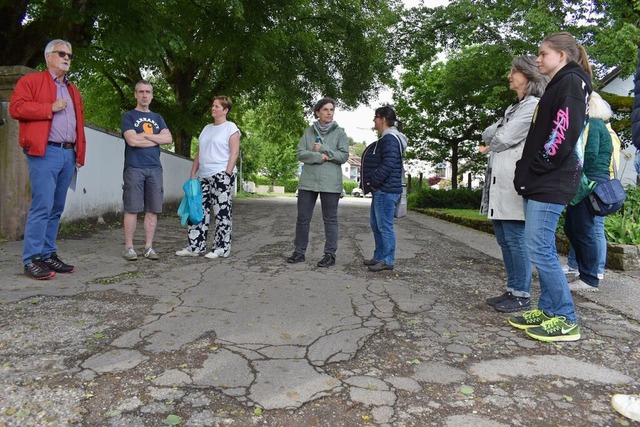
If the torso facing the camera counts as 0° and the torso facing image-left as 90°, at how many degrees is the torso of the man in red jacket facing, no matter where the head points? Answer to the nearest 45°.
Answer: approximately 315°

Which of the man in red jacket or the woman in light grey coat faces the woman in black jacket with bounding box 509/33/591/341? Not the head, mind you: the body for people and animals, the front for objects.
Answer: the man in red jacket

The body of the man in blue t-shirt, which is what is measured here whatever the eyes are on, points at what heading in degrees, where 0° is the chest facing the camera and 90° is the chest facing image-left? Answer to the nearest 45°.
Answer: approximately 0°

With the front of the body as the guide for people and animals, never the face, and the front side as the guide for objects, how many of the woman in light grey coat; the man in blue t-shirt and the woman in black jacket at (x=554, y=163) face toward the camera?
1

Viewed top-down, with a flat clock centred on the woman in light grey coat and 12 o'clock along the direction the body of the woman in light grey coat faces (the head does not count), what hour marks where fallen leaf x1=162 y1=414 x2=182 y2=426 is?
The fallen leaf is roughly at 10 o'clock from the woman in light grey coat.

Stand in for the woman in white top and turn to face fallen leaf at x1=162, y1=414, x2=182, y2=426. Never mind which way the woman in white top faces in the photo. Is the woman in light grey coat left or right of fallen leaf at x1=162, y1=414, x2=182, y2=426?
left

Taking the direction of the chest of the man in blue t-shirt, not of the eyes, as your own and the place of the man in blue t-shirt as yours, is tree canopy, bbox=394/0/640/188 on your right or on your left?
on your left

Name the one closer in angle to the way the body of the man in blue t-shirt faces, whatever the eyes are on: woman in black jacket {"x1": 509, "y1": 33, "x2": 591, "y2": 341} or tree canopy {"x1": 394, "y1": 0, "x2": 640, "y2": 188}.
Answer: the woman in black jacket

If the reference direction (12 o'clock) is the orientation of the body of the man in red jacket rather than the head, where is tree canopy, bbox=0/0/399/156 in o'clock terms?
The tree canopy is roughly at 8 o'clock from the man in red jacket.

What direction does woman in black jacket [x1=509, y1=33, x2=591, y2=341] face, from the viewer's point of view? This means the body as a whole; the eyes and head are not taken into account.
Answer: to the viewer's left

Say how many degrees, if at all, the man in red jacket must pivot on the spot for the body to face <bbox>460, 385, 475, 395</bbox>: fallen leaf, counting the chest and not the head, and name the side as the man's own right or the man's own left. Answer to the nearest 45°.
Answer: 0° — they already face it

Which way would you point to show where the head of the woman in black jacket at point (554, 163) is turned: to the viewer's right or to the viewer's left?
to the viewer's left

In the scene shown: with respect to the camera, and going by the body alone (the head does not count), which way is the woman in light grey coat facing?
to the viewer's left
